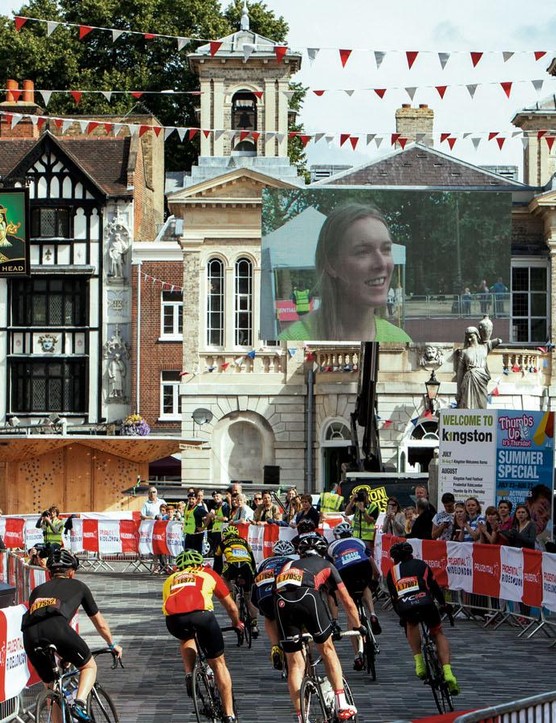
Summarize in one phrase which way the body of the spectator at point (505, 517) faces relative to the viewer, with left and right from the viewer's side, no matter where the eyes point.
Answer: facing the viewer and to the left of the viewer

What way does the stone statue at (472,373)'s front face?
toward the camera

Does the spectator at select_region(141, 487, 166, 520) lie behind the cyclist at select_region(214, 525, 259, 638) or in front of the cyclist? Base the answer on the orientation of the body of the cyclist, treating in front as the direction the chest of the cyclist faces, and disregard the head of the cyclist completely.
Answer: in front

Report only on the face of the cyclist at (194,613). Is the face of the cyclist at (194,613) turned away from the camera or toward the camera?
away from the camera

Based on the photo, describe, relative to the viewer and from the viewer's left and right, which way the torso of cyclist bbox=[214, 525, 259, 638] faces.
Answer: facing away from the viewer

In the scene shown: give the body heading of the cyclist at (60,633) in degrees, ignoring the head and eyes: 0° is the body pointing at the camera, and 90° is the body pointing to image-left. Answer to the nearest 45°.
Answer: approximately 225°

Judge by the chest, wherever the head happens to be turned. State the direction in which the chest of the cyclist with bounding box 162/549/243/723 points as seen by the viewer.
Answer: away from the camera

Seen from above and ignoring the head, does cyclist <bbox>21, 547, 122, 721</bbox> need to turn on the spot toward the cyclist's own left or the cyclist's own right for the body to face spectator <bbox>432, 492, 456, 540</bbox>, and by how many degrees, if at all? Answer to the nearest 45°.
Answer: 0° — they already face them

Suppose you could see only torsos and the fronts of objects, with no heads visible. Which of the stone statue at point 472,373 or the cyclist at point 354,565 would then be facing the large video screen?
the cyclist

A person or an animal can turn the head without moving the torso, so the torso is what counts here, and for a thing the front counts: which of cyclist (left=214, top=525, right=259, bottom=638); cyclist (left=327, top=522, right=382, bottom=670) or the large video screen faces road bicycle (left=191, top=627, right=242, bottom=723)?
the large video screen

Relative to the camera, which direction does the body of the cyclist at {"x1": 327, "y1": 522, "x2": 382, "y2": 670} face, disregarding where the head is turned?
away from the camera

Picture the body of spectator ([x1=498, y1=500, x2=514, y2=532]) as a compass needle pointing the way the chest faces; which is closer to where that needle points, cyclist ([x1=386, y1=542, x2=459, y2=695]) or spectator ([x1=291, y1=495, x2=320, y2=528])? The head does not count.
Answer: the cyclist

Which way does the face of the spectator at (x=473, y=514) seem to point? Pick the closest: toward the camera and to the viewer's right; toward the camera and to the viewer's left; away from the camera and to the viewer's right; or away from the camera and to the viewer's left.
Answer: toward the camera and to the viewer's left

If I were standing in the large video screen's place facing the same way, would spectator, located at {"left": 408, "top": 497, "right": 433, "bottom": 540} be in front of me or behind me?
in front

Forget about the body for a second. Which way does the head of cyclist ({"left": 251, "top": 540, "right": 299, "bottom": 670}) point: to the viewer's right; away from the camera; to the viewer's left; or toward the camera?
away from the camera

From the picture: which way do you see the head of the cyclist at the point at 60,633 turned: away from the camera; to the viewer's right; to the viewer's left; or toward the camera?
away from the camera

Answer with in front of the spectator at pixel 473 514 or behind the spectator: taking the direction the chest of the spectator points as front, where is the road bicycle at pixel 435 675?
in front
